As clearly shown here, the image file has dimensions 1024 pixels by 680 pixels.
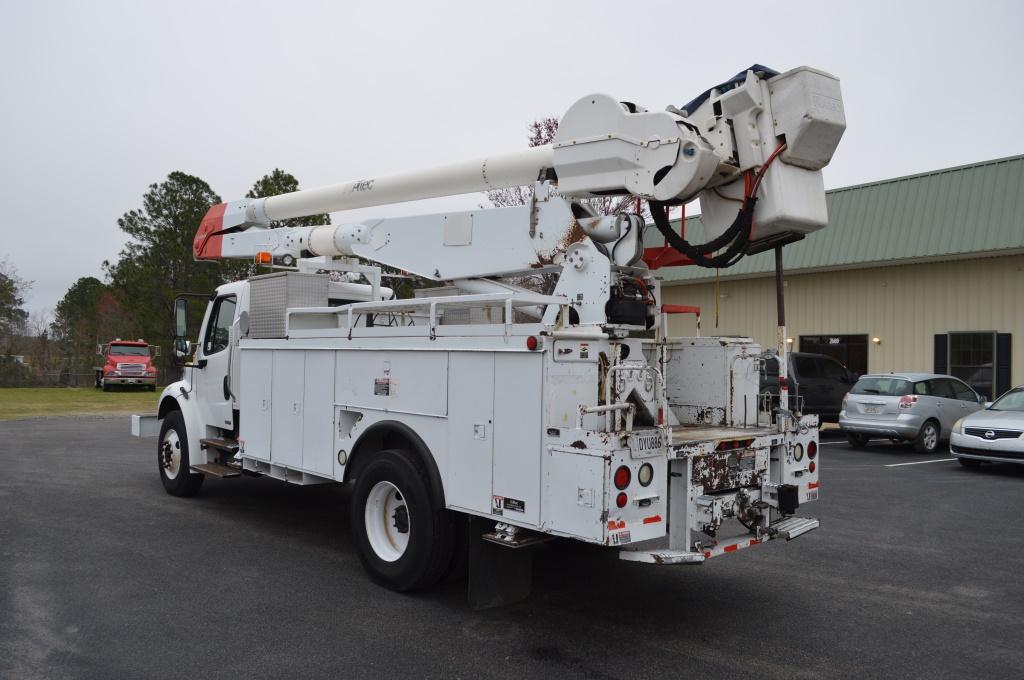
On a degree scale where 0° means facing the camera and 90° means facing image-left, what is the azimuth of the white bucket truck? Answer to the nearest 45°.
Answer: approximately 135°

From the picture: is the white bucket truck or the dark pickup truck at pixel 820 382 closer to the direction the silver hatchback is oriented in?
the dark pickup truck

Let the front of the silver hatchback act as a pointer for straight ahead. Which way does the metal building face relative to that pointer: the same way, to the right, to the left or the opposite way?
the opposite way

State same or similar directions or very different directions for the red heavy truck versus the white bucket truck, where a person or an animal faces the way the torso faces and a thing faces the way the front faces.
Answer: very different directions

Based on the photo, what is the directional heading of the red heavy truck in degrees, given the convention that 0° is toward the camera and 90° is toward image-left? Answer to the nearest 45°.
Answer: approximately 0°

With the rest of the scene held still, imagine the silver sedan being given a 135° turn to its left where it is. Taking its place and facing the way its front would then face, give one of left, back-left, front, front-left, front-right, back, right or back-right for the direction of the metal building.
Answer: left

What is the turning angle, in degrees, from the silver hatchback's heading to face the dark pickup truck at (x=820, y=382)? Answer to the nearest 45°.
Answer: approximately 90° to its left

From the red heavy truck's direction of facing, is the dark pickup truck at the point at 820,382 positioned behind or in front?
in front

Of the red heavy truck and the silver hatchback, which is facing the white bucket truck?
the red heavy truck

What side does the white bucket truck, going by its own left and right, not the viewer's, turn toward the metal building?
right

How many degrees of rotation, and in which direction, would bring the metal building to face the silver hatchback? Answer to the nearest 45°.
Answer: approximately 45° to its left

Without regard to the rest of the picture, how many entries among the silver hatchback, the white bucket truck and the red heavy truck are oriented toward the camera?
1
